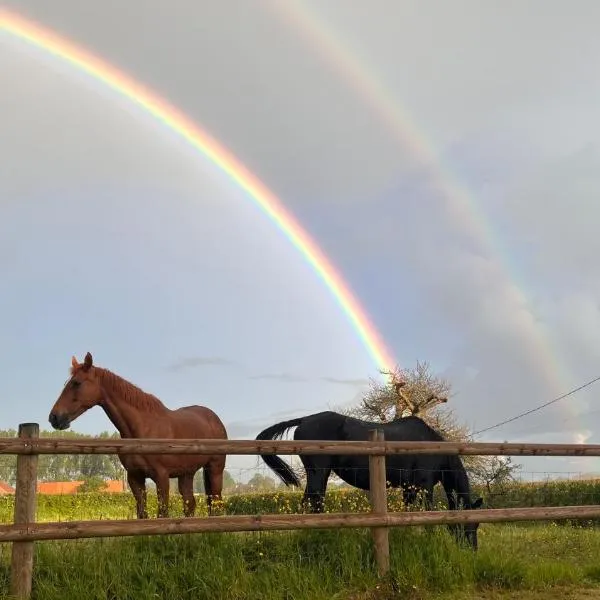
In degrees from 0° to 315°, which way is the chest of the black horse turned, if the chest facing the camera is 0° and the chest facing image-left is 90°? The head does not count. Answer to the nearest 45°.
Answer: approximately 270°

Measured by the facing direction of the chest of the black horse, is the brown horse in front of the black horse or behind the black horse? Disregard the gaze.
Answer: behind
